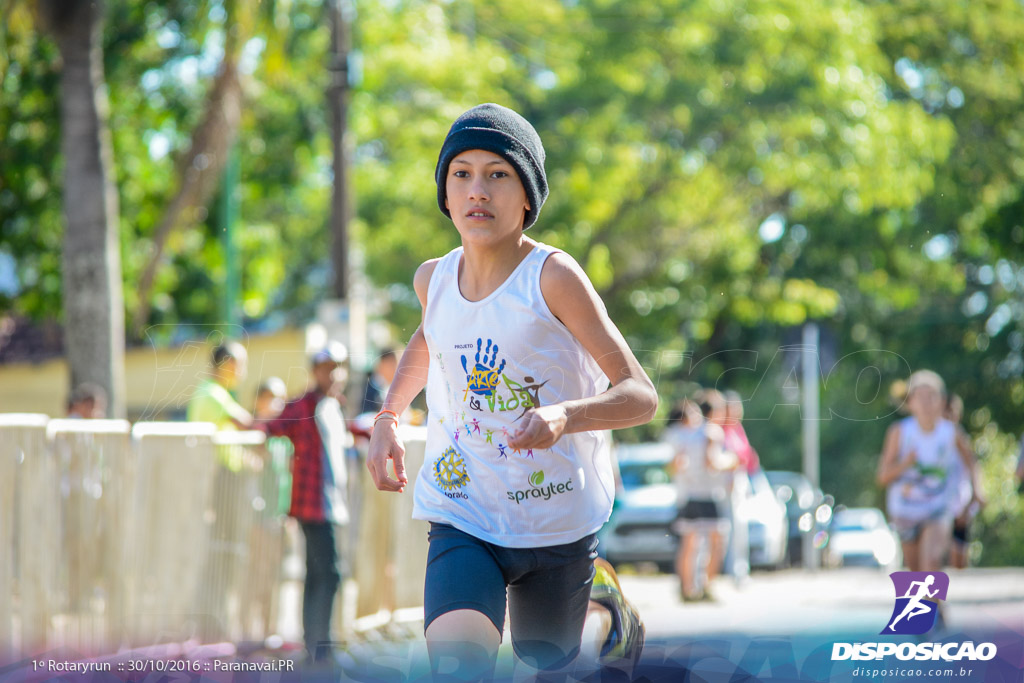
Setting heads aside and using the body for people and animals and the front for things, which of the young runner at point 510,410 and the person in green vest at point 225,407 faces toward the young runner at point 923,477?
the person in green vest

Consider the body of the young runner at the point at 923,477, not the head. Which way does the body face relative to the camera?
toward the camera

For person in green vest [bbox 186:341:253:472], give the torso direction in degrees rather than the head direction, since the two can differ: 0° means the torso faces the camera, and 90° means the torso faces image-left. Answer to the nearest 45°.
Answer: approximately 270°

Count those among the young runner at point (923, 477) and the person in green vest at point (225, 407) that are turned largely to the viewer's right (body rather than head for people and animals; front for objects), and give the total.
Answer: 1

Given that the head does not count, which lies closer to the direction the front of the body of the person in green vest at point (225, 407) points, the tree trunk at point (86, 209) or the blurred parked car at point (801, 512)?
the blurred parked car

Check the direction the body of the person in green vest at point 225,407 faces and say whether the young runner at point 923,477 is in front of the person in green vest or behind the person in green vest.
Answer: in front

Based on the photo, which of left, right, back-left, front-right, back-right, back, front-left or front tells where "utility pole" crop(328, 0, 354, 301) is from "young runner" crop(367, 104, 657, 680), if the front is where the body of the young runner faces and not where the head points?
back-right
